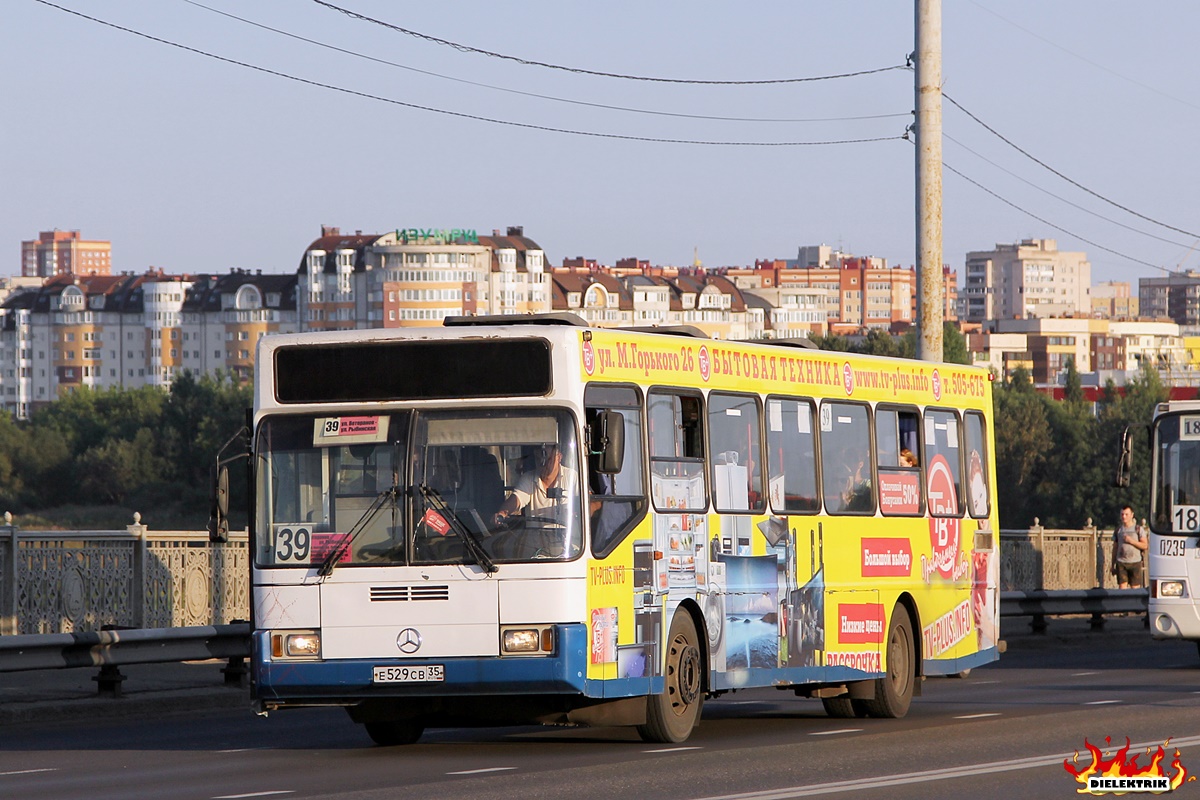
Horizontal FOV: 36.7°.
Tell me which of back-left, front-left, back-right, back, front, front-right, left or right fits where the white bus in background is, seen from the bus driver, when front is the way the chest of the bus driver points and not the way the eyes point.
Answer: back

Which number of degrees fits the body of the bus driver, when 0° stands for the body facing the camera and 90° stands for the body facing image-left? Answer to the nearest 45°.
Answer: approximately 45°

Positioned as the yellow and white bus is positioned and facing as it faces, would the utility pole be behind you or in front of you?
behind

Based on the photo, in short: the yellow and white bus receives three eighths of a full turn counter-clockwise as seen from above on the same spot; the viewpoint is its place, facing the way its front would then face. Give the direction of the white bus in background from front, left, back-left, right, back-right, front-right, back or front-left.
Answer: front-left

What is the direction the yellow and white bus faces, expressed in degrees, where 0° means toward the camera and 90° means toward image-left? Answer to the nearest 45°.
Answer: approximately 45°

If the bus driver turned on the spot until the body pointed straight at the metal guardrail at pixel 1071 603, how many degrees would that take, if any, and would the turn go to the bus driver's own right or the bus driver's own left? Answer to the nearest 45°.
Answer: approximately 180°

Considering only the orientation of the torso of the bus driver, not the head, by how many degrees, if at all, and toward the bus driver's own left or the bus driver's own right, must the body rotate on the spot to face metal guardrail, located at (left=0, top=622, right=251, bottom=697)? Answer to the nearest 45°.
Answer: approximately 90° to the bus driver's own right

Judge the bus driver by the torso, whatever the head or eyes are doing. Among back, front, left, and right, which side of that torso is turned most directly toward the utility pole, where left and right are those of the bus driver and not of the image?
back
